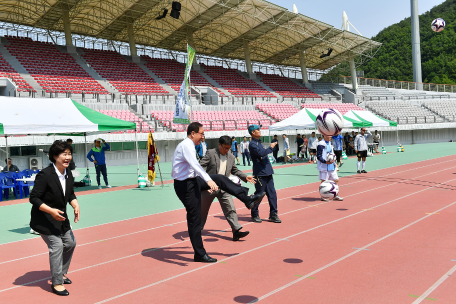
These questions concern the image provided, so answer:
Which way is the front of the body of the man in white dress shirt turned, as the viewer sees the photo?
to the viewer's right

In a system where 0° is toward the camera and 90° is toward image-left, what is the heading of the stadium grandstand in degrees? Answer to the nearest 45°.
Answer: approximately 315°

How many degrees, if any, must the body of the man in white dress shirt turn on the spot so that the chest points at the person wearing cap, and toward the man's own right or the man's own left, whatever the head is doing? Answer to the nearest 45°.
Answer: approximately 45° to the man's own left

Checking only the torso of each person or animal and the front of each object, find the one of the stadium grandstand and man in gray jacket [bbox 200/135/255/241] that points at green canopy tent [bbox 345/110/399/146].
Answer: the stadium grandstand
